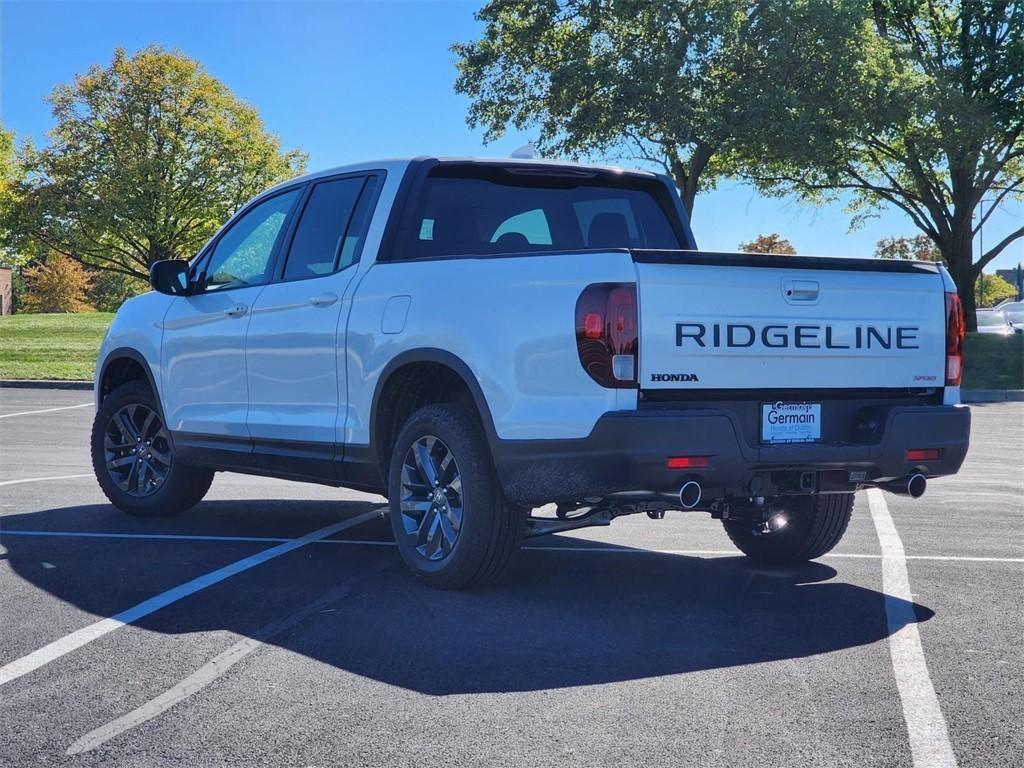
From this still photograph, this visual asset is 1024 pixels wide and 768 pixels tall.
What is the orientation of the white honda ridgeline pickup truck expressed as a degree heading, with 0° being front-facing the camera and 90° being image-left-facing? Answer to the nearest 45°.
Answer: approximately 135°

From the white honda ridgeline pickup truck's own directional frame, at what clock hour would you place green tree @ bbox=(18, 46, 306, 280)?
The green tree is roughly at 1 o'clock from the white honda ridgeline pickup truck.

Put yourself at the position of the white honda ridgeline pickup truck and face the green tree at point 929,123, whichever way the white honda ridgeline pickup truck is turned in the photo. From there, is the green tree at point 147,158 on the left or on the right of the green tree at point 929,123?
left

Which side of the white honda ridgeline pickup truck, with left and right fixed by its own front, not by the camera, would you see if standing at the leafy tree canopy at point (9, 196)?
front

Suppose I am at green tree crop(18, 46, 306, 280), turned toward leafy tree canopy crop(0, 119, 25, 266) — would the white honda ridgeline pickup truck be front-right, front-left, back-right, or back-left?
back-left

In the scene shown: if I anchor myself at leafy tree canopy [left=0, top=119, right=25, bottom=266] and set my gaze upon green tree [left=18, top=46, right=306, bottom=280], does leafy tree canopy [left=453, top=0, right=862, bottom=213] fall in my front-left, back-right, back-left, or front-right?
front-right

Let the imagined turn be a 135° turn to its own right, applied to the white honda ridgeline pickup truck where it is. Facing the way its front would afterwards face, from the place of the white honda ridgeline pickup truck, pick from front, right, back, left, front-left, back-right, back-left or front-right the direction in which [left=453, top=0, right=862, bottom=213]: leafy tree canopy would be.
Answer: left
